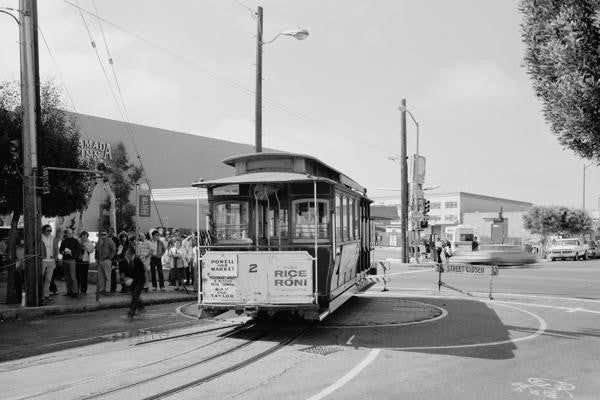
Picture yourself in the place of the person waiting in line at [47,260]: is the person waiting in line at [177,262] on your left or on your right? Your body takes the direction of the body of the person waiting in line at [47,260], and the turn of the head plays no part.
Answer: on your left

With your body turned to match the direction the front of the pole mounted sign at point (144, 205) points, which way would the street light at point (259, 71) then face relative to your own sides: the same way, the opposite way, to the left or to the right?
to the left

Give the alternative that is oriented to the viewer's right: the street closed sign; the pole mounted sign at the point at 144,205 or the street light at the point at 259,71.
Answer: the street light

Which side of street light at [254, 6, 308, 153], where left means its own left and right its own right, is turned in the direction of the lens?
right

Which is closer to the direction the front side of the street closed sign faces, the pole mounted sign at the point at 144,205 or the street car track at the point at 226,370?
the street car track
